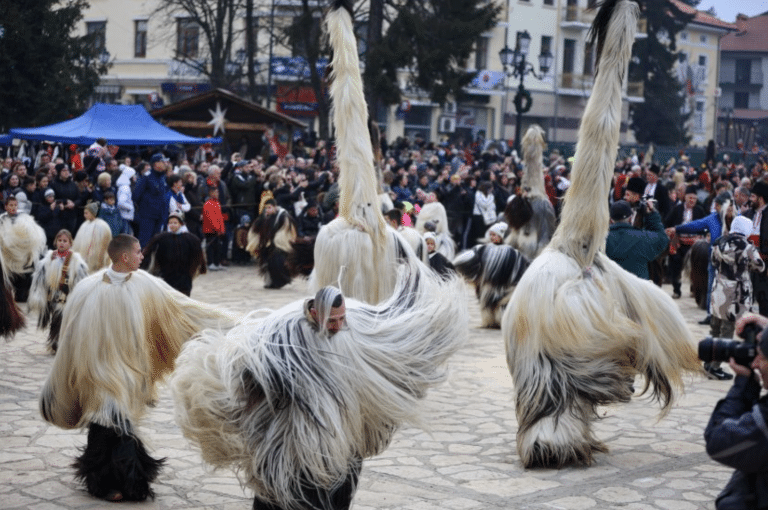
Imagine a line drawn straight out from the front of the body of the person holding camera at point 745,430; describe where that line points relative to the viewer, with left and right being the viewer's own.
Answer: facing to the left of the viewer

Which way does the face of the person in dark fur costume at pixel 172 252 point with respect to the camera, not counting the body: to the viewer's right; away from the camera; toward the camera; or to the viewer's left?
toward the camera

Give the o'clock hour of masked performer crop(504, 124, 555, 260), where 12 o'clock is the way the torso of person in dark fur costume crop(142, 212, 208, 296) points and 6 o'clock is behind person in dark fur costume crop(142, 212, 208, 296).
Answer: masked performer crop(504, 124, 555, 260) is roughly at 8 o'clock from person in dark fur costume crop(142, 212, 208, 296).

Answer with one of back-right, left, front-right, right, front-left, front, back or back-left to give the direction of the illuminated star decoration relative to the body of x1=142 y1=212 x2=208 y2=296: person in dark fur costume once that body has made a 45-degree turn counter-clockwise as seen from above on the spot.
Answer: back-left

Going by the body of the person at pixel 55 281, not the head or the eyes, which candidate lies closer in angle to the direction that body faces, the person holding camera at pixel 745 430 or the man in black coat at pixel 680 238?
the person holding camera

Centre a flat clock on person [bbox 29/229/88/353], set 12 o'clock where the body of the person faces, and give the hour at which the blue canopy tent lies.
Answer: The blue canopy tent is roughly at 6 o'clock from the person.

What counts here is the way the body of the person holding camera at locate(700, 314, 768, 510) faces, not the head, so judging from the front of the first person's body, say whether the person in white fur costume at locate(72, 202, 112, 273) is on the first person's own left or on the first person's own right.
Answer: on the first person's own right

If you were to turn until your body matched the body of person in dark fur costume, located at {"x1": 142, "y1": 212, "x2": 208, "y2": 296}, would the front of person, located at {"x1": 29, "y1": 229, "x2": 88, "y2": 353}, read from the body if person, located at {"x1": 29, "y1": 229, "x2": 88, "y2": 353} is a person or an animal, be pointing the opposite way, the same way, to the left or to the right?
the same way

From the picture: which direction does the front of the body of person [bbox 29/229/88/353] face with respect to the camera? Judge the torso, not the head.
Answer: toward the camera

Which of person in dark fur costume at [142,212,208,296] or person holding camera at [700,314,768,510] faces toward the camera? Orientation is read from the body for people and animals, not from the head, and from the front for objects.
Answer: the person in dark fur costume

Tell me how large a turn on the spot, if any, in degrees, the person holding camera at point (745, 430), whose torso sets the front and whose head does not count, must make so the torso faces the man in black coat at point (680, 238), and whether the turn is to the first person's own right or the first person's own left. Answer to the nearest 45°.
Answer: approximately 90° to the first person's own right
